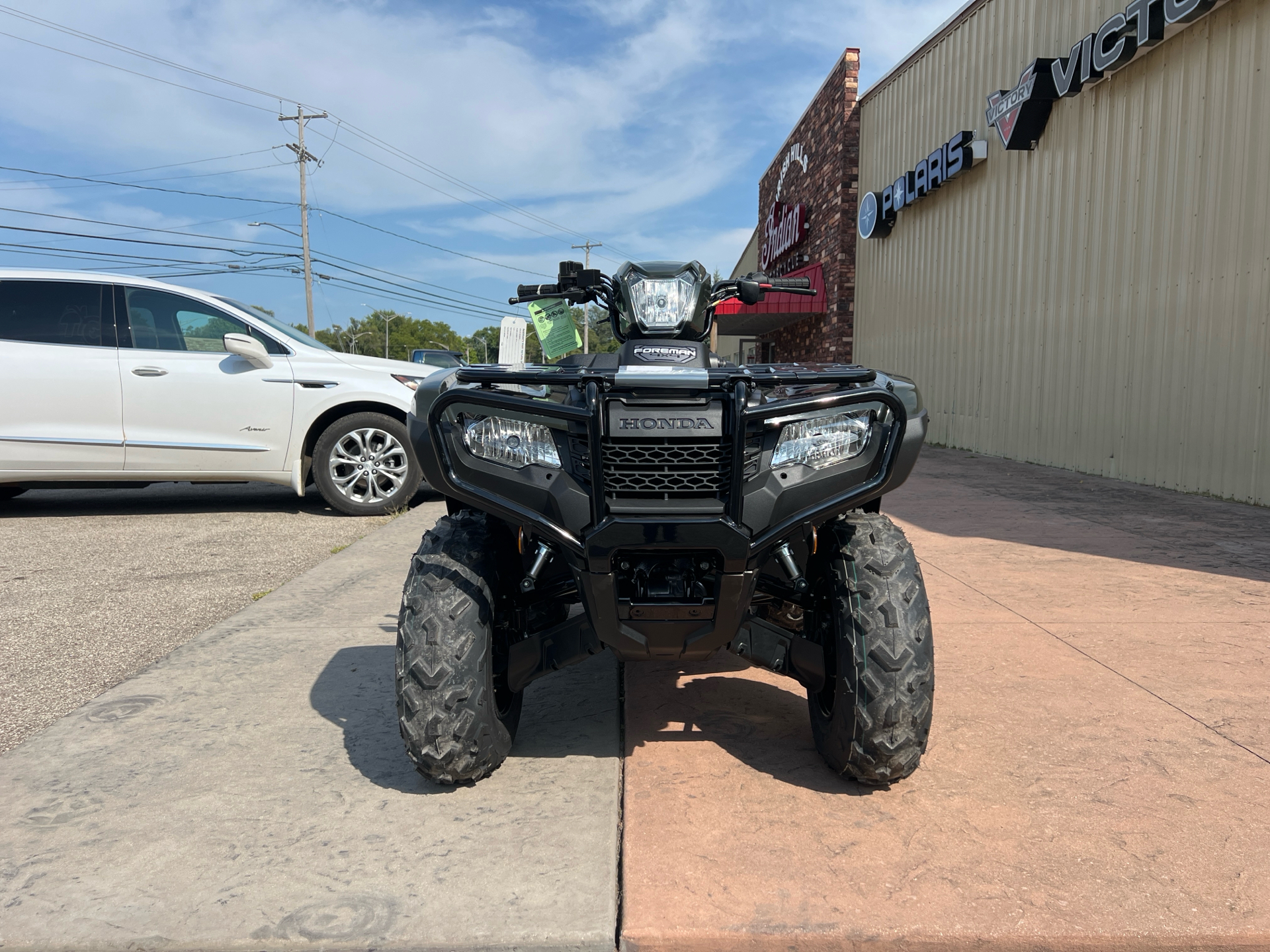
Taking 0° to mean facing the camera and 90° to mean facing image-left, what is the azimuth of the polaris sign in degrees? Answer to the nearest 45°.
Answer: approximately 45°

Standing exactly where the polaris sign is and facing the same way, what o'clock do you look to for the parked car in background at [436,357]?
The parked car in background is roughly at 2 o'clock from the polaris sign.

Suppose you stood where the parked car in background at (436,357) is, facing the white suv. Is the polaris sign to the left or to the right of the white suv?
left

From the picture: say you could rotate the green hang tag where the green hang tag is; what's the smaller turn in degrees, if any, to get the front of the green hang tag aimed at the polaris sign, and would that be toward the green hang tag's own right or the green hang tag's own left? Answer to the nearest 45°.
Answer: approximately 135° to the green hang tag's own left

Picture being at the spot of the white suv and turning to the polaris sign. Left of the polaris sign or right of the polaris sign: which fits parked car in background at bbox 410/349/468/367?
left

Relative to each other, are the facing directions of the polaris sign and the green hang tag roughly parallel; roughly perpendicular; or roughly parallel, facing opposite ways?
roughly perpendicular

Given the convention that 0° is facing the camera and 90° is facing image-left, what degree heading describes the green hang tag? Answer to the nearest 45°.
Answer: approximately 0°

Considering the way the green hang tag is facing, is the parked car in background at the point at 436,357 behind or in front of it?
behind

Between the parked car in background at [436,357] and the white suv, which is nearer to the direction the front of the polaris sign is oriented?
the white suv
